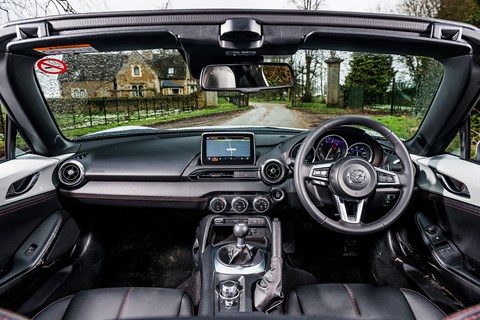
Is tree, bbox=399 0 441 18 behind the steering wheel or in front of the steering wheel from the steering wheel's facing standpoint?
behind

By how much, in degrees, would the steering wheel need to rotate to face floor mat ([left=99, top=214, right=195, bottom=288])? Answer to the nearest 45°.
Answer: approximately 90° to its right

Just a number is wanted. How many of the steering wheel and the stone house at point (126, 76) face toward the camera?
2

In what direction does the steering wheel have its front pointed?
toward the camera

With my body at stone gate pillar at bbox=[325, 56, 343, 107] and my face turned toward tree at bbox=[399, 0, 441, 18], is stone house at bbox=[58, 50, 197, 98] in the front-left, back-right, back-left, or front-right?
back-left

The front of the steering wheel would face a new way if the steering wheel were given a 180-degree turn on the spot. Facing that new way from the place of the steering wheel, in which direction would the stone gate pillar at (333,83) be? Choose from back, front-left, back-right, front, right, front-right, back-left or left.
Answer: front

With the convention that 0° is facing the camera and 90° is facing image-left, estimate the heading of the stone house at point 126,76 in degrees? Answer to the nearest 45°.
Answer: approximately 0°

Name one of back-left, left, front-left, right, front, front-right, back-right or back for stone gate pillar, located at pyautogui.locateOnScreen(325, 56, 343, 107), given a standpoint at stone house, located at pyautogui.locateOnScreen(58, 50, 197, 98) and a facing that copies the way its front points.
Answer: left

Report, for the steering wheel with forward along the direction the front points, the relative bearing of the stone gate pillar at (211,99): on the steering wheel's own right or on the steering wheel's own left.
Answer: on the steering wheel's own right

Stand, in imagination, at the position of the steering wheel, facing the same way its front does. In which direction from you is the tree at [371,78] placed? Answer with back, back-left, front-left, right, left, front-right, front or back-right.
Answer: back
